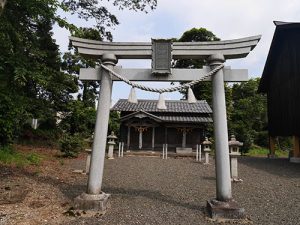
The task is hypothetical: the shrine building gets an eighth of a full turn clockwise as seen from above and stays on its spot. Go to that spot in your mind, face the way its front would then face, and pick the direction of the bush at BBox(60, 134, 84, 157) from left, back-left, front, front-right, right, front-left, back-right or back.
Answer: front

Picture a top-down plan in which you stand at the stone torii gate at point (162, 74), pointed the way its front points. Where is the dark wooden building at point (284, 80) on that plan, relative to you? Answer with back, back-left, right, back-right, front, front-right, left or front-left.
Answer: back-left

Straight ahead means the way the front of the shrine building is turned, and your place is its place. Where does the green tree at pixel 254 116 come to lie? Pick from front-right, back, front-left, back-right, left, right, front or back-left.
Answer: back-left

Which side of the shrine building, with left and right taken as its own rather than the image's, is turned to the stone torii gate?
front

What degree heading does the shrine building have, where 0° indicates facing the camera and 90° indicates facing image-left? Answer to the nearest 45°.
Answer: approximately 0°

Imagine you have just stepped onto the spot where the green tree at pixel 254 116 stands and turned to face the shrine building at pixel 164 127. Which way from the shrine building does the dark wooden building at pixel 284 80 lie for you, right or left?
left

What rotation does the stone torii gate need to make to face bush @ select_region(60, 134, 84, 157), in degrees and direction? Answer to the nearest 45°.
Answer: approximately 135° to its right

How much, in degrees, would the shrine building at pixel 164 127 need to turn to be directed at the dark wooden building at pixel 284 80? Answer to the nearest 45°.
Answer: approximately 45° to its left

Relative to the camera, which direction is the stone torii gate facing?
toward the camera

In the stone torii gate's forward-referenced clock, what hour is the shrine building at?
The shrine building is roughly at 6 o'clock from the stone torii gate.

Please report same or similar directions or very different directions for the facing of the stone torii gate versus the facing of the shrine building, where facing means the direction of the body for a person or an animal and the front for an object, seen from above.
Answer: same or similar directions

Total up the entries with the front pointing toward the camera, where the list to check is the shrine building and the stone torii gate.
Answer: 2
